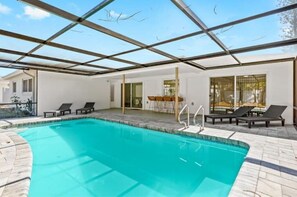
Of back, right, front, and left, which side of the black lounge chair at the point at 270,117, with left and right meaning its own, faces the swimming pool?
front

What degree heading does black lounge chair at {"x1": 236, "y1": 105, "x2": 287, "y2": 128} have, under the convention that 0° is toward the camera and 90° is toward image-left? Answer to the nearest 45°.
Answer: approximately 45°

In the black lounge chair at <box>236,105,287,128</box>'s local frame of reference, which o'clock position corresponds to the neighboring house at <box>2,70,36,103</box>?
The neighboring house is roughly at 1 o'clock from the black lounge chair.

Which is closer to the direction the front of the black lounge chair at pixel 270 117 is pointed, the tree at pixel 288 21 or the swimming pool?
the swimming pool
